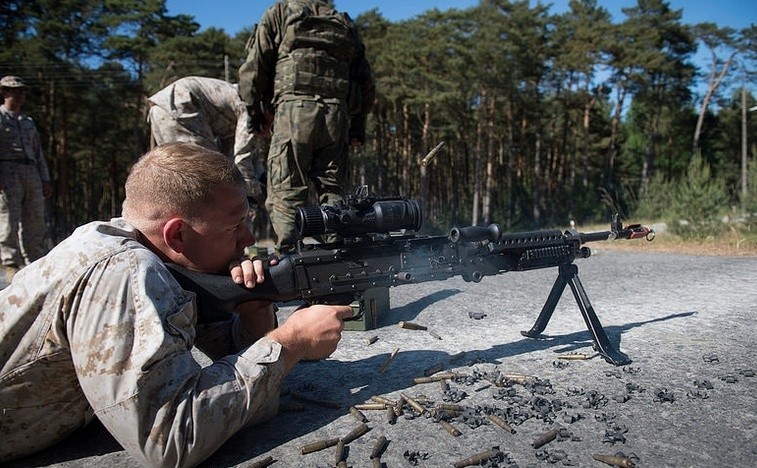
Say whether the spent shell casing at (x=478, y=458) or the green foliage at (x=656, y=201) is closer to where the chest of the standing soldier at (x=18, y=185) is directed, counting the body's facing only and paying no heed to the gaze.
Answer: the spent shell casing

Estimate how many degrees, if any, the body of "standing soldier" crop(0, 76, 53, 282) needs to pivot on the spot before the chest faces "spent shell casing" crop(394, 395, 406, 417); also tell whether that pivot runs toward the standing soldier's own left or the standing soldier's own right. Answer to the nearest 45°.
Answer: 0° — they already face it

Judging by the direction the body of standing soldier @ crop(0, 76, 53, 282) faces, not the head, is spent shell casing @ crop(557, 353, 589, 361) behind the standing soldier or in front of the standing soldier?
in front

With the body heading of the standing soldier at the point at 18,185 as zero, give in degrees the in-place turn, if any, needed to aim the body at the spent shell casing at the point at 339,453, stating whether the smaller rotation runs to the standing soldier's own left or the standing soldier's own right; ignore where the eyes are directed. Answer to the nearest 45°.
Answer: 0° — they already face it

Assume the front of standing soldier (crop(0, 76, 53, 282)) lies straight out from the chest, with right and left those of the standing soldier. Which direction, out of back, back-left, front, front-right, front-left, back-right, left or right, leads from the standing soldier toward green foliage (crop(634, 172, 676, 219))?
left

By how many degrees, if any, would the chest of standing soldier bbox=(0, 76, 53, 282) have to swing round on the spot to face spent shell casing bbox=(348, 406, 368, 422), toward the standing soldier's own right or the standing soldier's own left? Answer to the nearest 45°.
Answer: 0° — they already face it

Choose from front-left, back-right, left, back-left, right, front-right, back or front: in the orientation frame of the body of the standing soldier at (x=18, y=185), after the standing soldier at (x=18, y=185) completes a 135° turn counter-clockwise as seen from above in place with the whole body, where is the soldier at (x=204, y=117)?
right

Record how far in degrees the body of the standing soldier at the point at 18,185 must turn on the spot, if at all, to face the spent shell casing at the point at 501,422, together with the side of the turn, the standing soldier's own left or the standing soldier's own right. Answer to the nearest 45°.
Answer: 0° — they already face it

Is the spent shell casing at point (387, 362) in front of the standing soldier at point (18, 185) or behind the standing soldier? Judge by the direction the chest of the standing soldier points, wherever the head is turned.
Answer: in front

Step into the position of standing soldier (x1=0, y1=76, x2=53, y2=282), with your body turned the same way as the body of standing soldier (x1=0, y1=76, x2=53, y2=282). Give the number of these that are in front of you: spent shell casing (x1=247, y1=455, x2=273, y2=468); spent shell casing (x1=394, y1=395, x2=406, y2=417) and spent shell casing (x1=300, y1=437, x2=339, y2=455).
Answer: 3

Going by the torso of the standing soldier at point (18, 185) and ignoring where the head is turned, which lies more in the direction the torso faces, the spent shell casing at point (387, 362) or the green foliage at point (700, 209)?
the spent shell casing

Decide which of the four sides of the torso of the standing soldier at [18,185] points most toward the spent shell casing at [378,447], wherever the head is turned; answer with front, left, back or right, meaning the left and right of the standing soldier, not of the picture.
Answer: front

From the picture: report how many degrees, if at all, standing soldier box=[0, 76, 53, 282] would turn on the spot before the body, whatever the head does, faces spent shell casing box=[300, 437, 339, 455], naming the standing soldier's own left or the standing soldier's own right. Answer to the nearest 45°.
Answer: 0° — they already face it

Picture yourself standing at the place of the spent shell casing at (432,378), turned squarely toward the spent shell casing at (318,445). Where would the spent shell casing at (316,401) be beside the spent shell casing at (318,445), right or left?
right

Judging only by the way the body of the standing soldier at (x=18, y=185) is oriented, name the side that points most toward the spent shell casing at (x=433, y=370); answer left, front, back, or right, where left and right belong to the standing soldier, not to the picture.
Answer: front

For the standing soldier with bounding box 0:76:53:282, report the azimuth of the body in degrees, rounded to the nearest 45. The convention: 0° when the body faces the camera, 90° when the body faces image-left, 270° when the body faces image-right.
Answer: approximately 0°
